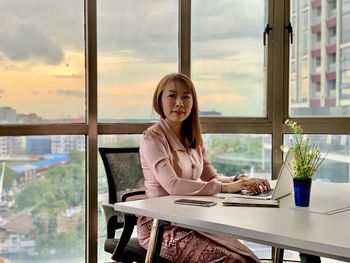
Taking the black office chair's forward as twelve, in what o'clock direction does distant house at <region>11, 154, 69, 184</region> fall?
The distant house is roughly at 6 o'clock from the black office chair.

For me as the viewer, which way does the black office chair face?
facing the viewer and to the right of the viewer

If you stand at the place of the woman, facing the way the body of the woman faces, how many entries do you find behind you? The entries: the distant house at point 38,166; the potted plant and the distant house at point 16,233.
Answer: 2

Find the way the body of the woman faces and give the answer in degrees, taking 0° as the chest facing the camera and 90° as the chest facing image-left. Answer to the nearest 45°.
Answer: approximately 315°

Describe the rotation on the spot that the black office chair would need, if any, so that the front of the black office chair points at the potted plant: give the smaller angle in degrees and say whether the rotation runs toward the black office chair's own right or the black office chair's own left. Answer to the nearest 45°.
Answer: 0° — it already faces it

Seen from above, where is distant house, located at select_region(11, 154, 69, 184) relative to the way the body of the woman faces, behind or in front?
behind

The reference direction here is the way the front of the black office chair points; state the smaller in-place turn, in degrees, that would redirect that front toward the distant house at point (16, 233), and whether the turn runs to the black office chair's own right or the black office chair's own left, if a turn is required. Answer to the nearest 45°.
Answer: approximately 180°

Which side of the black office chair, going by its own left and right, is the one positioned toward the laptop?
front
